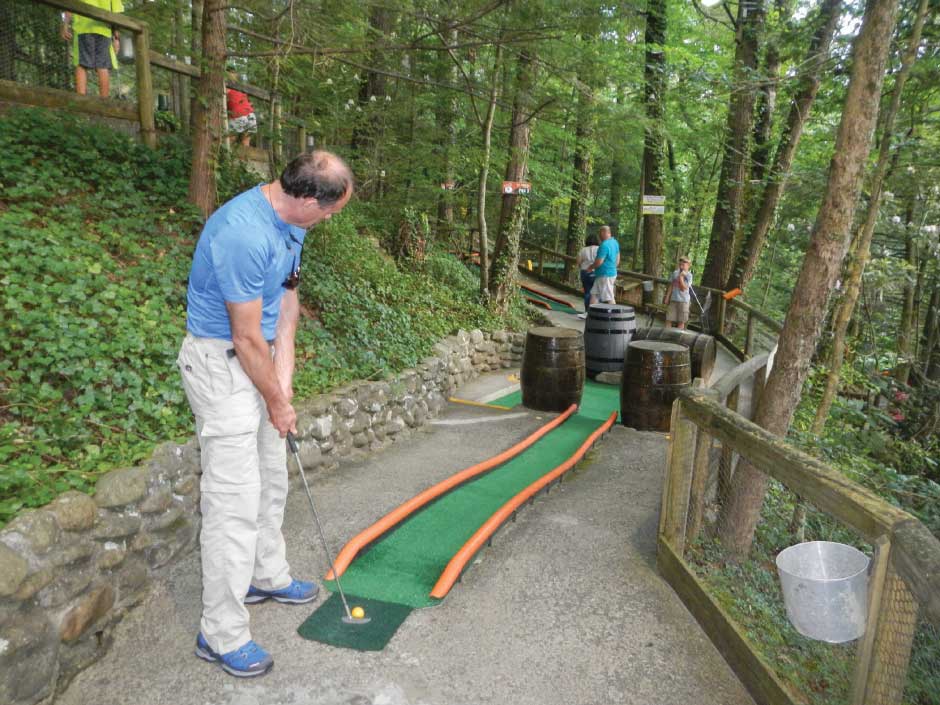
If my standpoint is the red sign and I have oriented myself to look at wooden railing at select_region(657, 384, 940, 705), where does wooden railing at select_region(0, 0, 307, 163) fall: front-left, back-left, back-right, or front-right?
front-right

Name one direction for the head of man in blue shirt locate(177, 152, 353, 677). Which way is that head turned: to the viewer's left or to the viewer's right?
to the viewer's right

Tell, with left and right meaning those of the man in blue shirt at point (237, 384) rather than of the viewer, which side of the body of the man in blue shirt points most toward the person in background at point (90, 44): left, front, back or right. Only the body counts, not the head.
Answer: left

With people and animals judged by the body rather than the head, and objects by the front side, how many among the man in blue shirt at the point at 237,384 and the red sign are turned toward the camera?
1

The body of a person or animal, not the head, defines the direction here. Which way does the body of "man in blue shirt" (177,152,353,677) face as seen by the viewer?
to the viewer's right

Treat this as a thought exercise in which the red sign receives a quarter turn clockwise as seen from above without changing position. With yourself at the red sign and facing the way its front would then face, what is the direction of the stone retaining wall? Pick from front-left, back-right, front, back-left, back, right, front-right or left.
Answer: left

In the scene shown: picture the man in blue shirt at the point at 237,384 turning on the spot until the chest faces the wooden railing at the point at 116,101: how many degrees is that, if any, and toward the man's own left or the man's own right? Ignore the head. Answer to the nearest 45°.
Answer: approximately 90° to the man's own left

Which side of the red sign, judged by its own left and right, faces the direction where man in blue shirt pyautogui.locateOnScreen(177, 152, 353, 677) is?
front

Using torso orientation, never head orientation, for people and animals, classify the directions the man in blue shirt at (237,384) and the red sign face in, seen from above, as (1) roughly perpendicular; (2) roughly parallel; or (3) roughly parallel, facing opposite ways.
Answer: roughly perpendicular

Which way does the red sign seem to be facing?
toward the camera

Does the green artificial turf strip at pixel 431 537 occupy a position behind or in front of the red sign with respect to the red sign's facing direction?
in front

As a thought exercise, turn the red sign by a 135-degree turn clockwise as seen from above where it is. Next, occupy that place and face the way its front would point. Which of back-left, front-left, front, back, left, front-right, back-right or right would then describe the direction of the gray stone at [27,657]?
back-left

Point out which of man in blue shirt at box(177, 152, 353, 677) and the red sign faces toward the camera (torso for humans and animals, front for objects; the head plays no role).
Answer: the red sign
